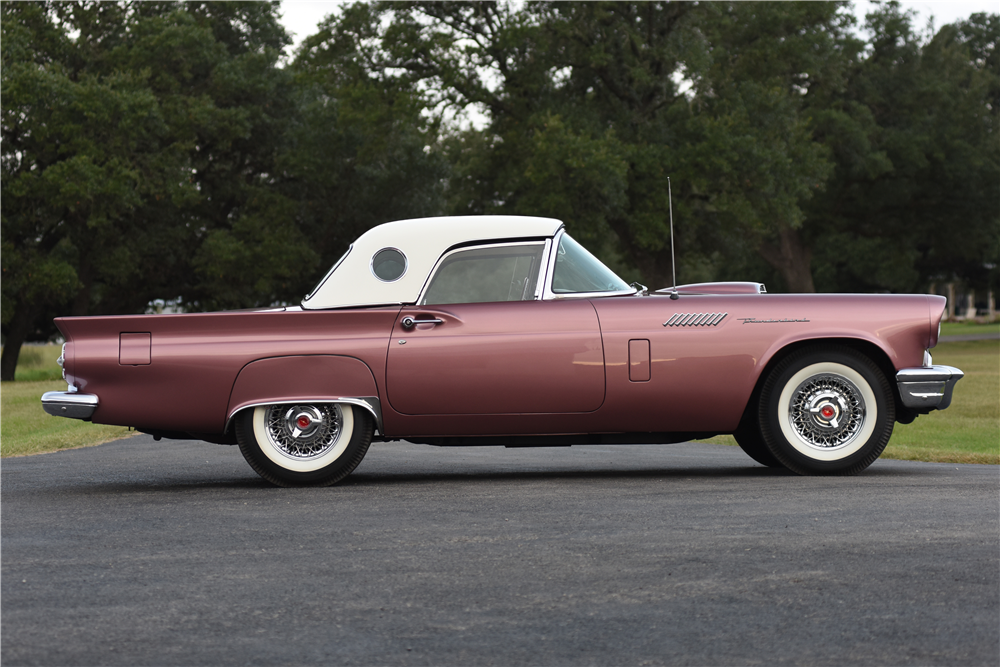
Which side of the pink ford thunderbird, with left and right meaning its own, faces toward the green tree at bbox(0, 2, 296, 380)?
left

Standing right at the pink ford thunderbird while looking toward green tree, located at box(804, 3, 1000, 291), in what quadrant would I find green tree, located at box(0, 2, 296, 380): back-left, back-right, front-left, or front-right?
front-left

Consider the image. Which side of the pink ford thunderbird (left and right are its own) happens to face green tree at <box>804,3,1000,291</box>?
left

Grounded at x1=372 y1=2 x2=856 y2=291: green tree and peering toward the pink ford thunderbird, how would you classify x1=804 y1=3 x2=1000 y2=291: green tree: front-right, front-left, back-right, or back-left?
back-left

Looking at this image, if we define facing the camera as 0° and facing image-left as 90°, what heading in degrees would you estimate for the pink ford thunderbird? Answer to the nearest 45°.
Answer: approximately 270°

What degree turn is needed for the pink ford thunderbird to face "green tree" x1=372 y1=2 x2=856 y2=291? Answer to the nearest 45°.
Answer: approximately 90° to its left
